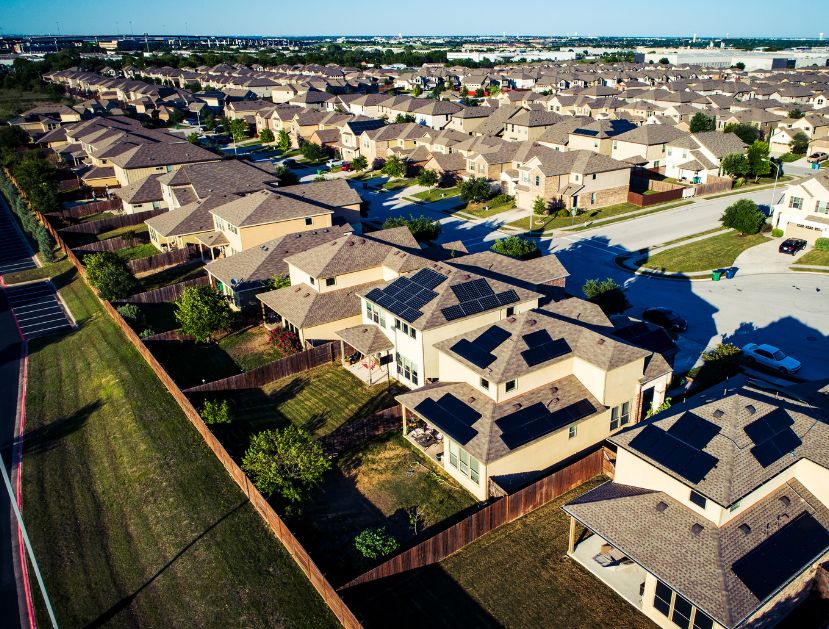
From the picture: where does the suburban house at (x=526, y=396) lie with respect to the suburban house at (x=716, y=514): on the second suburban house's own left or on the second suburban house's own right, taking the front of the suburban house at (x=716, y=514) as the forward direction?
on the second suburban house's own left

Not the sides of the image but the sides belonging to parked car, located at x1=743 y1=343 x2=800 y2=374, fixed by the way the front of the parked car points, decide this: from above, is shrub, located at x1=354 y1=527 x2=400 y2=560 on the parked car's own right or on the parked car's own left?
on the parked car's own right

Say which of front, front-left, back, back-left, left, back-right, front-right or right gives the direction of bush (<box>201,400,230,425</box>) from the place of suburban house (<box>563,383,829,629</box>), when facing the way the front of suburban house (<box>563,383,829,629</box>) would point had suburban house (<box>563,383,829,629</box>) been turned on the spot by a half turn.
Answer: front-right

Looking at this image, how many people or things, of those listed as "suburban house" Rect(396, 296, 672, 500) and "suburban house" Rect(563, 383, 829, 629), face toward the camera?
0

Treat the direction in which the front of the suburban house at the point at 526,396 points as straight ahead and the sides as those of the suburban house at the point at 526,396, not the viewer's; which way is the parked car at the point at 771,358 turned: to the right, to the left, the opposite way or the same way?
to the right

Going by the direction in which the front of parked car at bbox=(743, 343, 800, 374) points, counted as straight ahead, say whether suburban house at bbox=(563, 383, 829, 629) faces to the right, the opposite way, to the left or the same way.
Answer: to the left

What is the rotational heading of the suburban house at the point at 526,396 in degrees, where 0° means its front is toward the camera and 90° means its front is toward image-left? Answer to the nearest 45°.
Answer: approximately 225°

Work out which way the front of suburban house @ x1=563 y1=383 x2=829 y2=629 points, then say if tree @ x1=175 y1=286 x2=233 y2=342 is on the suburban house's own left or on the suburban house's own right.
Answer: on the suburban house's own left

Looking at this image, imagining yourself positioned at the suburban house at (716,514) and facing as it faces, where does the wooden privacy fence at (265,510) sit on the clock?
The wooden privacy fence is roughly at 7 o'clock from the suburban house.

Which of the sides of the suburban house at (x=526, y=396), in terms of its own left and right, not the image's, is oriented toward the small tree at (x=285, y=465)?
back

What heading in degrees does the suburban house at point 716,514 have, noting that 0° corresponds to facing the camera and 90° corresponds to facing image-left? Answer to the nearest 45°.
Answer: approximately 225°

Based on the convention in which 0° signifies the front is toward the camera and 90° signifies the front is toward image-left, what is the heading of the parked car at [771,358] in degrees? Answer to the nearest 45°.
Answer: approximately 315°

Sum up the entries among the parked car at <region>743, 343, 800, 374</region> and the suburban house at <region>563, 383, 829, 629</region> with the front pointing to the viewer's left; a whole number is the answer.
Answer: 0

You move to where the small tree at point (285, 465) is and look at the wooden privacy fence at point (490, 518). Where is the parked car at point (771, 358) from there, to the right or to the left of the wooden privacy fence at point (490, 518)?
left

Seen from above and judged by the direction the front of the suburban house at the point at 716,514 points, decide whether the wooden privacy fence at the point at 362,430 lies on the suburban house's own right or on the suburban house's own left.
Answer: on the suburban house's own left

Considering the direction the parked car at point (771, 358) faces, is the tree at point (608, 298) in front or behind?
behind

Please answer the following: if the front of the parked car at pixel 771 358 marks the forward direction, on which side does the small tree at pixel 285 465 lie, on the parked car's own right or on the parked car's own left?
on the parked car's own right

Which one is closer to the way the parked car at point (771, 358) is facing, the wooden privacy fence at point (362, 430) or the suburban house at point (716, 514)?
the suburban house
